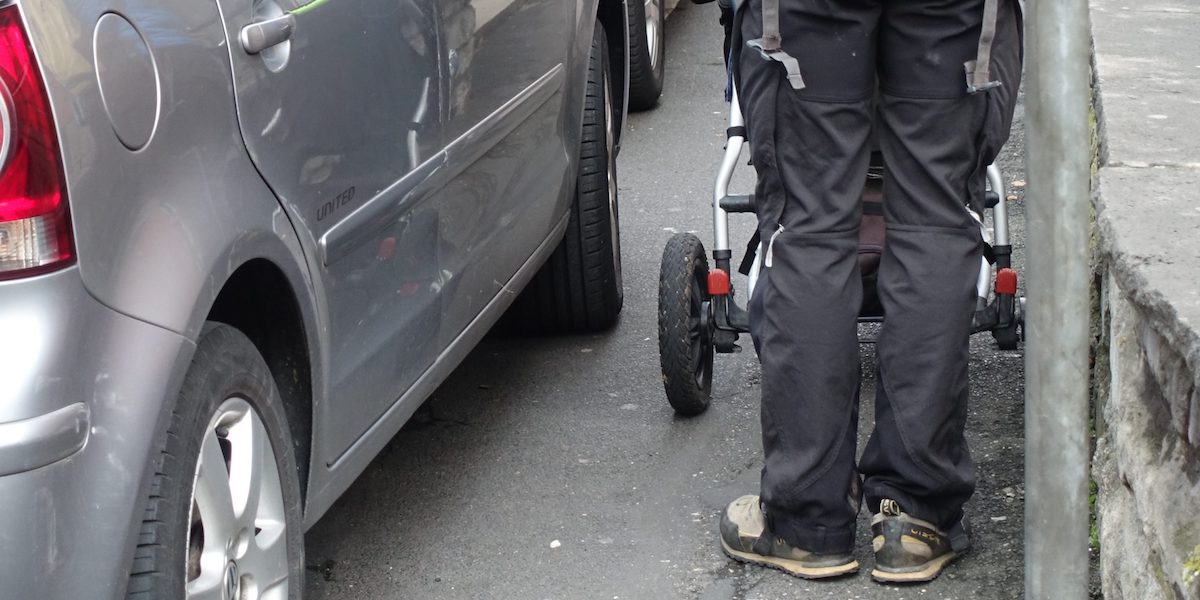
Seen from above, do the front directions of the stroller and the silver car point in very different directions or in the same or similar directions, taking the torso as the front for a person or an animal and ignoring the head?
same or similar directions

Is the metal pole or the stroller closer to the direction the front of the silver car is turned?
the stroller

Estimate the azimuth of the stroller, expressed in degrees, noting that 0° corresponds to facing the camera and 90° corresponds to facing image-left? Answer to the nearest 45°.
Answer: approximately 180°

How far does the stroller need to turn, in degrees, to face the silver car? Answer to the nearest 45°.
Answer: approximately 135° to its left

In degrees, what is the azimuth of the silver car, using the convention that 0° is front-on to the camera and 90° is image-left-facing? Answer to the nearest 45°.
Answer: approximately 225°

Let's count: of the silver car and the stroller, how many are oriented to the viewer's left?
0

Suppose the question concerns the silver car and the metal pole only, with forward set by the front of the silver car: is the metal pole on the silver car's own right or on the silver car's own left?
on the silver car's own right
